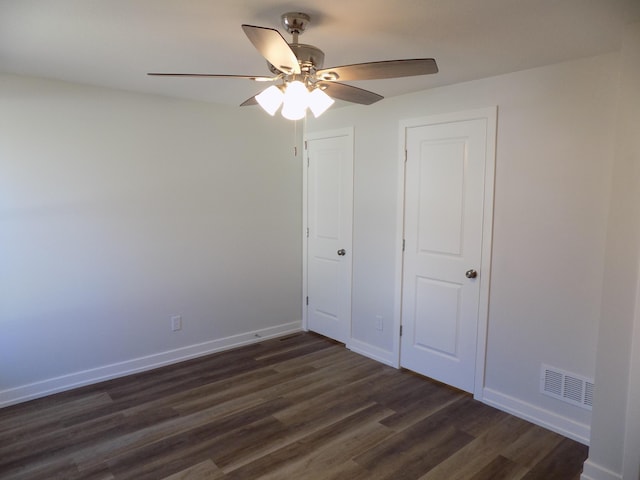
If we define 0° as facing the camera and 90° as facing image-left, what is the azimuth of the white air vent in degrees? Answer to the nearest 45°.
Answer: approximately 45°

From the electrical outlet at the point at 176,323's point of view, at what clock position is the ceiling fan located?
The ceiling fan is roughly at 1 o'clock from the electrical outlet.

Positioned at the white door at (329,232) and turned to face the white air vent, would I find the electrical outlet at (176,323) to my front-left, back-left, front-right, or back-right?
back-right

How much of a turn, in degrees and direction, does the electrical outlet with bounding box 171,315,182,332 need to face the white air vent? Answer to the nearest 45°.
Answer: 0° — it already faces it

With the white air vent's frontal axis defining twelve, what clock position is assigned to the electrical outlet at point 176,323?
The electrical outlet is roughly at 1 o'clock from the white air vent.

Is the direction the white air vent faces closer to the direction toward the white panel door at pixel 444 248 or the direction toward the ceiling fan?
the ceiling fan

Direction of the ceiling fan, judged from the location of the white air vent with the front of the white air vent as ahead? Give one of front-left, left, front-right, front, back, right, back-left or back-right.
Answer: front

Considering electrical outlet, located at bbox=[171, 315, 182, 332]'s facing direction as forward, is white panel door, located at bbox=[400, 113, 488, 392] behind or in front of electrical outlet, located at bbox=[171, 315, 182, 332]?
in front

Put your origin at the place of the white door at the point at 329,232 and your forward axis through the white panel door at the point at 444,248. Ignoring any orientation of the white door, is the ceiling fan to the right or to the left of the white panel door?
right

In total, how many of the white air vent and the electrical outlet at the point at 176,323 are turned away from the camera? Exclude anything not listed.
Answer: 0

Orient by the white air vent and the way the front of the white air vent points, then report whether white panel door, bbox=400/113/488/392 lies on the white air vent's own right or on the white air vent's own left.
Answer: on the white air vent's own right

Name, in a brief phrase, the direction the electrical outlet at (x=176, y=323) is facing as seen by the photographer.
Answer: facing the viewer and to the right of the viewer

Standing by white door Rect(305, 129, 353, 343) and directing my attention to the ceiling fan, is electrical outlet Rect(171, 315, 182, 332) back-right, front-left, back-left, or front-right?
front-right
